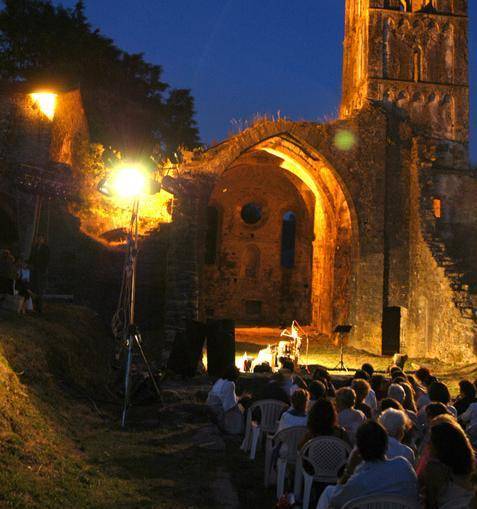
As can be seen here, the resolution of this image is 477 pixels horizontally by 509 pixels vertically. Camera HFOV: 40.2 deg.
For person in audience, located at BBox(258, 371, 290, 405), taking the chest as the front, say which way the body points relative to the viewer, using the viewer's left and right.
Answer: facing away from the viewer

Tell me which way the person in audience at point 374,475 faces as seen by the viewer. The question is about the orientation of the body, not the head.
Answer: away from the camera

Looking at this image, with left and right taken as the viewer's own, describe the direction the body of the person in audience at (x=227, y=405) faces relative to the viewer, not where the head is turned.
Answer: facing away from the viewer and to the right of the viewer

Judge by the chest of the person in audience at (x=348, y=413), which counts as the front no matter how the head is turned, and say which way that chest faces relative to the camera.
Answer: away from the camera

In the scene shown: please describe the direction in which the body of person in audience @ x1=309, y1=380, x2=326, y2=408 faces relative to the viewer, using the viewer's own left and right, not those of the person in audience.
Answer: facing away from the viewer

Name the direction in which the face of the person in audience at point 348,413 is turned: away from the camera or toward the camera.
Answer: away from the camera

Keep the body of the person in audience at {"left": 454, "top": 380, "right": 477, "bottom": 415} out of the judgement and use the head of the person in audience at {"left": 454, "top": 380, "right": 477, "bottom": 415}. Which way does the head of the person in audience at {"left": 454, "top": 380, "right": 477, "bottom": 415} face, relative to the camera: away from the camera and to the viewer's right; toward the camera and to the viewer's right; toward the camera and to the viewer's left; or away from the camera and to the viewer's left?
away from the camera and to the viewer's left

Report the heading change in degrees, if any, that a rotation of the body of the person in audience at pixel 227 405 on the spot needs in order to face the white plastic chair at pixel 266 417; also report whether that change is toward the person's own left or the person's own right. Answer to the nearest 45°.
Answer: approximately 135° to the person's own right

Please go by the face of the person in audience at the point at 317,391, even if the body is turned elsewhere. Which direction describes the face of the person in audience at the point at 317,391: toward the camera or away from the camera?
away from the camera

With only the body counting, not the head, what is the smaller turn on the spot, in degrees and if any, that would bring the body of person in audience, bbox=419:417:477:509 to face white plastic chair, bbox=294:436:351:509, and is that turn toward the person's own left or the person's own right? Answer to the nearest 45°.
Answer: approximately 45° to the person's own left

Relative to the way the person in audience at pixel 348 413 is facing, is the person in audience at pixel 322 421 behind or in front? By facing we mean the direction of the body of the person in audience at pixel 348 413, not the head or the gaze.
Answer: behind

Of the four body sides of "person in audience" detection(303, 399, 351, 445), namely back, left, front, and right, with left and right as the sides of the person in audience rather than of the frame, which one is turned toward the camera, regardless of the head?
back
